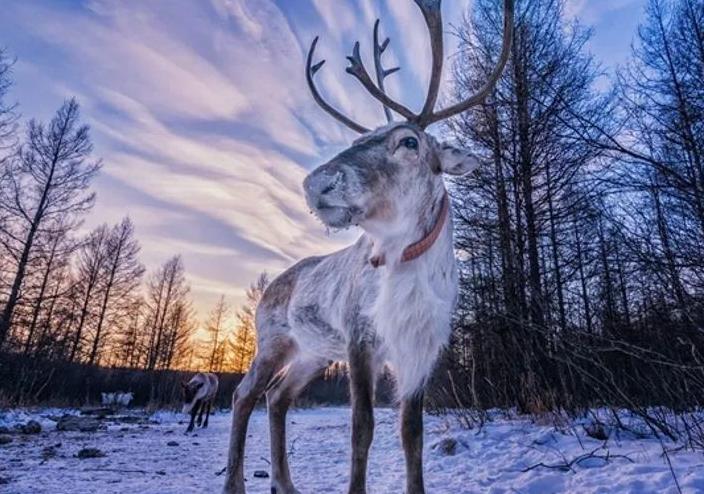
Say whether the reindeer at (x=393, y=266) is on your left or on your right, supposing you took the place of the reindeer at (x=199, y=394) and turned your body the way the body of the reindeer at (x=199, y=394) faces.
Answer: on your left

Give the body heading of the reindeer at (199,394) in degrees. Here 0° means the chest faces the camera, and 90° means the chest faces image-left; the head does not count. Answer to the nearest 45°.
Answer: approximately 45°

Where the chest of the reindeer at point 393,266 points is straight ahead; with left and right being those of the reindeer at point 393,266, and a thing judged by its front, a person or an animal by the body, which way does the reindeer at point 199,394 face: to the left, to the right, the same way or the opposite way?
to the right

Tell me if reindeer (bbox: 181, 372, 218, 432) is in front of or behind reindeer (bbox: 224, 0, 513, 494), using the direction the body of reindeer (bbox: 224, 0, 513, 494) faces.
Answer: behind

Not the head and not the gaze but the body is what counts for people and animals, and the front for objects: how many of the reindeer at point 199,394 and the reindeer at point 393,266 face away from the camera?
0
